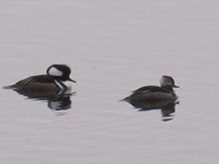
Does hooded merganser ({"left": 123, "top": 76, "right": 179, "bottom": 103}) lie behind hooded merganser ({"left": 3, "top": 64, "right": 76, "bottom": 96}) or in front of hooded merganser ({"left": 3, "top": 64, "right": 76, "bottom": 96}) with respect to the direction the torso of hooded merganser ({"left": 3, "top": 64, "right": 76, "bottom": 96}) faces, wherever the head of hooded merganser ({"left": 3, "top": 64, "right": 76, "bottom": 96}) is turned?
in front

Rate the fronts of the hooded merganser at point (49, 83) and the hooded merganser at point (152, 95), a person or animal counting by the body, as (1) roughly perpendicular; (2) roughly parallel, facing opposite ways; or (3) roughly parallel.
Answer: roughly parallel

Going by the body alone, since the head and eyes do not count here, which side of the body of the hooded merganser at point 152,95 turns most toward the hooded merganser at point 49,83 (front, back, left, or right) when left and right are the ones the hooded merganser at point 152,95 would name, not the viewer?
back

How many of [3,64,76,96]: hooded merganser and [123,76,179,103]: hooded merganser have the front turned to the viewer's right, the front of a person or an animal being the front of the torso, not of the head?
2

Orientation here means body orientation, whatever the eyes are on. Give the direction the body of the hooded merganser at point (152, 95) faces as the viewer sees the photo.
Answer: to the viewer's right

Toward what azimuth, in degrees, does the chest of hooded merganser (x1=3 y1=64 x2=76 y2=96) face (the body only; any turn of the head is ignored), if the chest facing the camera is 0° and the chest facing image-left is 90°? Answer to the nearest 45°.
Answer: approximately 270°
